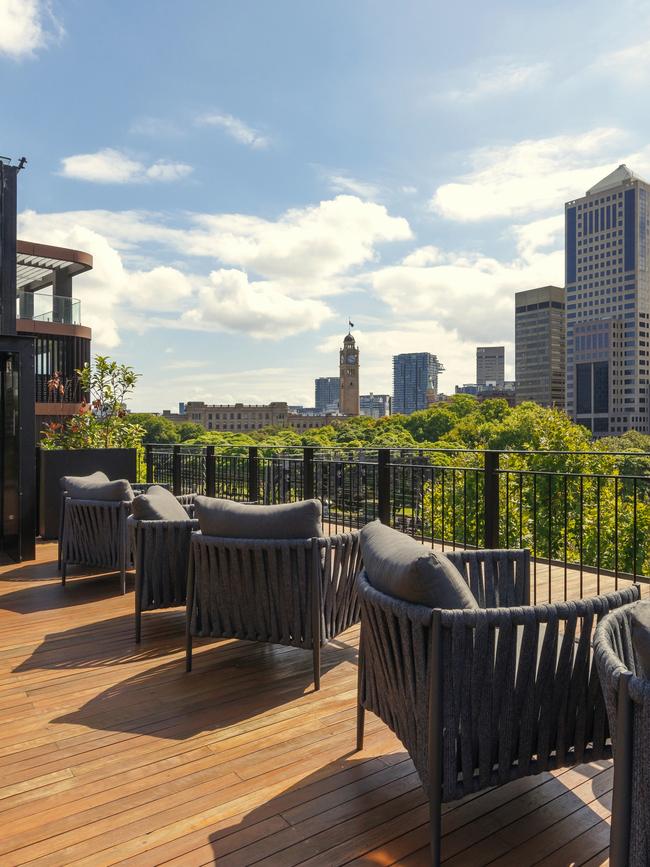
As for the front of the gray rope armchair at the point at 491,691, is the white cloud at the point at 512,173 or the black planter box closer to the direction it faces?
the white cloud

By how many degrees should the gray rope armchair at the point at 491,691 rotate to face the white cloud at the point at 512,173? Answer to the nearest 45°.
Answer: approximately 45° to its left

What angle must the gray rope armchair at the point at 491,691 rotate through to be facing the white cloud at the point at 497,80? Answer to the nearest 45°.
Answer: approximately 45° to its left

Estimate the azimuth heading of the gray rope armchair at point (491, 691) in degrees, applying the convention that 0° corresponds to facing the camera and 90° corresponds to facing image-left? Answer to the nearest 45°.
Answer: approximately 225°

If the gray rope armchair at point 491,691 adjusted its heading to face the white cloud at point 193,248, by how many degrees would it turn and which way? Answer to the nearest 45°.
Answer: approximately 90° to its left

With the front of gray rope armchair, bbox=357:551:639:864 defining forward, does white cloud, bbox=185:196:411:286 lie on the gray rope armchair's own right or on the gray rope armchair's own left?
on the gray rope armchair's own left

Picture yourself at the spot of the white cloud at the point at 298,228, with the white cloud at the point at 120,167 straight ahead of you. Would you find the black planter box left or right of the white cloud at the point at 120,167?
left

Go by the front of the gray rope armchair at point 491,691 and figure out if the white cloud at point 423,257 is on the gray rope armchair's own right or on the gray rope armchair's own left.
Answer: on the gray rope armchair's own left

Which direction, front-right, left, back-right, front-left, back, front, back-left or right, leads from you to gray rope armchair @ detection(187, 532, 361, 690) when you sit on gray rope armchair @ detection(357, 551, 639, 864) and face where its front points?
left

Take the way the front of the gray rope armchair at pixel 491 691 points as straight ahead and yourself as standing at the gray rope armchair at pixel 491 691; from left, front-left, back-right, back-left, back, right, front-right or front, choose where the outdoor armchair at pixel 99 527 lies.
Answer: left

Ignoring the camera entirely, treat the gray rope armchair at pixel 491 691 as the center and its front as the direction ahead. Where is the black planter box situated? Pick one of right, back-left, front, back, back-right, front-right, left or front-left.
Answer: left

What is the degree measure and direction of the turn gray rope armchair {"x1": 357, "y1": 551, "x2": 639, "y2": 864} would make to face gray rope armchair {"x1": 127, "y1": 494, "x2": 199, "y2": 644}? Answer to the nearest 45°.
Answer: approximately 90° to its left

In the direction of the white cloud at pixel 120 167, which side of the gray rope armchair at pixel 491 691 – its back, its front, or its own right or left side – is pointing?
left

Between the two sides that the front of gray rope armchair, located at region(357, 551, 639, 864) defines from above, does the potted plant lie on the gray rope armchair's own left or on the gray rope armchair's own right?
on the gray rope armchair's own left
